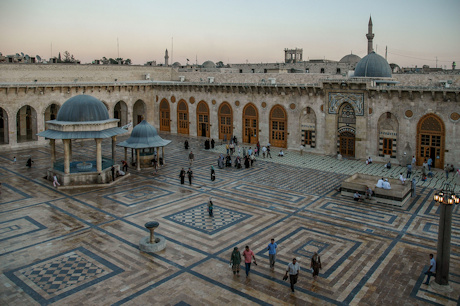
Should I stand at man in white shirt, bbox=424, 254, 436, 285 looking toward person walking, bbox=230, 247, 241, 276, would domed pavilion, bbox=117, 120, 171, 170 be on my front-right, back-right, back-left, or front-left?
front-right

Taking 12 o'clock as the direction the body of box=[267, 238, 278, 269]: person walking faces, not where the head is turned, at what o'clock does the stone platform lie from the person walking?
The stone platform is roughly at 7 o'clock from the person walking.

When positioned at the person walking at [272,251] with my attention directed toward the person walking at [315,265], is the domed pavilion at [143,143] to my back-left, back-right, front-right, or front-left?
back-left

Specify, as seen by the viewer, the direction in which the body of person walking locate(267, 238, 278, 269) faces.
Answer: toward the camera

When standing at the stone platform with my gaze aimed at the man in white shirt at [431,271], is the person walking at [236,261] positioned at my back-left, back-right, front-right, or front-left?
front-right

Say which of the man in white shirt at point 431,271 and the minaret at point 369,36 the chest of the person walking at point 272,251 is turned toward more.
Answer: the man in white shirt

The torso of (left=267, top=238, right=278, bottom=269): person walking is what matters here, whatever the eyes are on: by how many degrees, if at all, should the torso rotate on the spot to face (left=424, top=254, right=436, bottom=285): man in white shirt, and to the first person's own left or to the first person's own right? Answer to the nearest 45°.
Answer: approximately 90° to the first person's own left

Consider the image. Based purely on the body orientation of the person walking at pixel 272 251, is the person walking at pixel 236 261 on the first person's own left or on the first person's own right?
on the first person's own right

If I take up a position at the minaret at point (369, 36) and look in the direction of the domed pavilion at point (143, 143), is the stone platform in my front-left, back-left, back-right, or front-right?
front-left

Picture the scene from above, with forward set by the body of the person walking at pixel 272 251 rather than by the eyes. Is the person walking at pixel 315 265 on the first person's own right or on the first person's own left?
on the first person's own left

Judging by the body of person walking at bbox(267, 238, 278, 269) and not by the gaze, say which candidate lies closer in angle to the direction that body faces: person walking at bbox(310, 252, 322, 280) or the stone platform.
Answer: the person walking

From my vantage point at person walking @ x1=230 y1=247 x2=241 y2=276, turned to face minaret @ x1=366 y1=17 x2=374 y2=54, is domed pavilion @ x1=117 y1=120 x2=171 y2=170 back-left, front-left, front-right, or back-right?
front-left

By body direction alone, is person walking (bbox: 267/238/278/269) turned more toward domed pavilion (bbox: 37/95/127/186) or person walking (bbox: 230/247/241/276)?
the person walking
